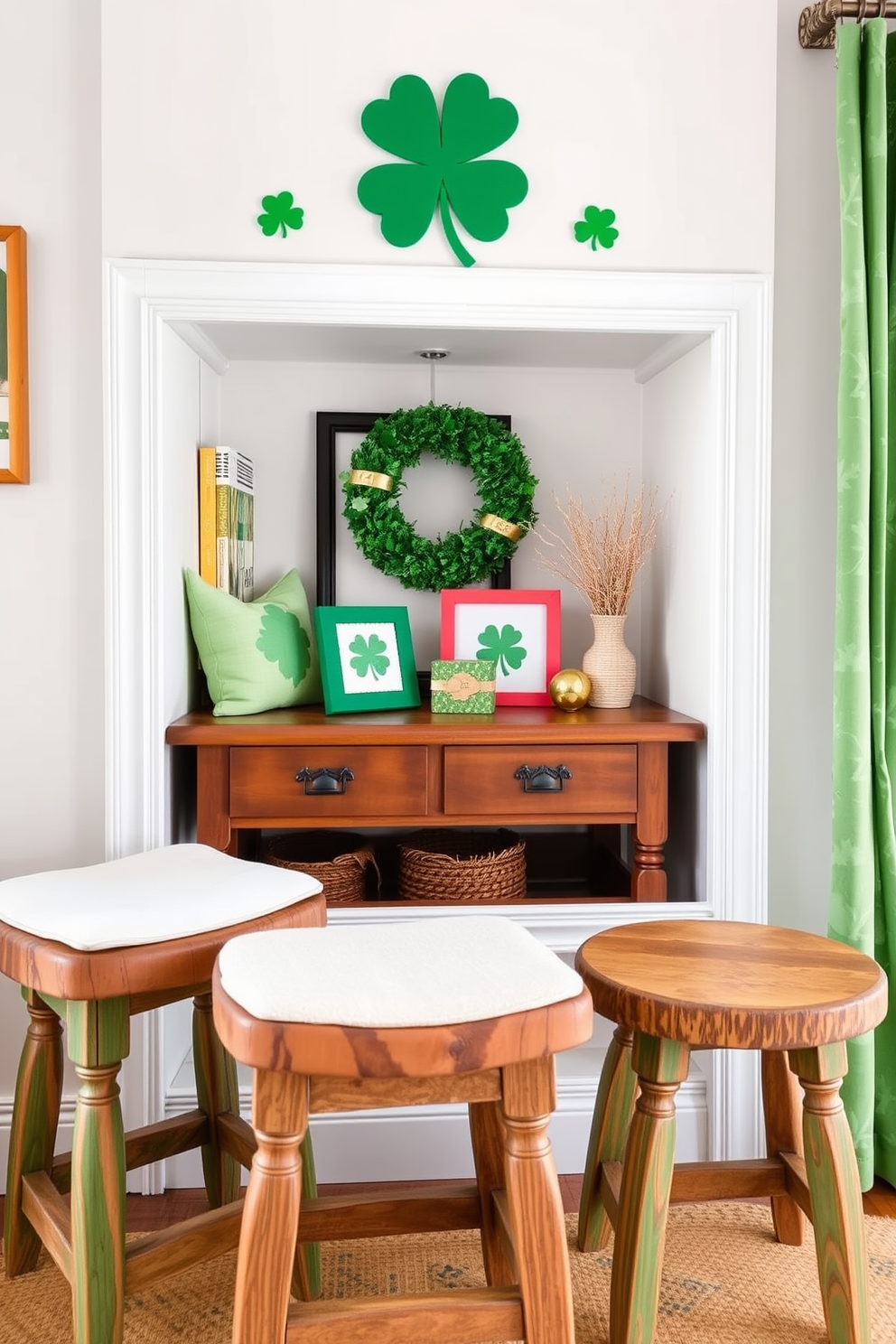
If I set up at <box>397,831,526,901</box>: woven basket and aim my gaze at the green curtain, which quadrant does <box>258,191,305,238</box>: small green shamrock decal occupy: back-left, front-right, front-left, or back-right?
back-right

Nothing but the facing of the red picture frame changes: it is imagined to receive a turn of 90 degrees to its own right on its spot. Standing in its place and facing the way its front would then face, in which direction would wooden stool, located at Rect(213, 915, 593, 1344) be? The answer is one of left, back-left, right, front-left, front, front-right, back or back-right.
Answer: left

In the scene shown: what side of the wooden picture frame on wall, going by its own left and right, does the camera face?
front

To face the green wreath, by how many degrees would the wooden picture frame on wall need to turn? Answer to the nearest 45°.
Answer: approximately 90° to its left

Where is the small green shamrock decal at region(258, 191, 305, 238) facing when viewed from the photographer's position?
facing the viewer

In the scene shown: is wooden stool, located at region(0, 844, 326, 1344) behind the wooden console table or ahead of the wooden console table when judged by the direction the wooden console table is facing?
ahead

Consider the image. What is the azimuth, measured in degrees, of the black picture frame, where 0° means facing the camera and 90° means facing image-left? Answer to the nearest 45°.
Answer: approximately 0°

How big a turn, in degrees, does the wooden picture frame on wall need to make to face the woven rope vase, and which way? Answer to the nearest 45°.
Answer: approximately 90° to its left

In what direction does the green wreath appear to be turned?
toward the camera

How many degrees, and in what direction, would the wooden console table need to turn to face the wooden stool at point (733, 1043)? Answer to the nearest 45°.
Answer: approximately 45° to its left

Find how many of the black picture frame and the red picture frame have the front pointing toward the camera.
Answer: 2

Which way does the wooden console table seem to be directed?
toward the camera
